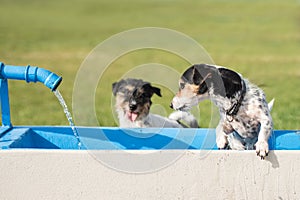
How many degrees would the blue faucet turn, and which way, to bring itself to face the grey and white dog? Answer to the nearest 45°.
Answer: approximately 45° to its left

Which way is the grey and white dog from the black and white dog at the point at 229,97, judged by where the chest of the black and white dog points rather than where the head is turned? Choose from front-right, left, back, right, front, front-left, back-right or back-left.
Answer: right

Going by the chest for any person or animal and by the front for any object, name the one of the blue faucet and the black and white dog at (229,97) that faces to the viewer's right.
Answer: the blue faucet

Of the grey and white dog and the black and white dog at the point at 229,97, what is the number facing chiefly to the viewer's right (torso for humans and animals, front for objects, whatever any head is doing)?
0

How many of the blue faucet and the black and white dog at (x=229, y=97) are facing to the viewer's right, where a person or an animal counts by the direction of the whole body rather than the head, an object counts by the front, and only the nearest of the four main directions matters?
1

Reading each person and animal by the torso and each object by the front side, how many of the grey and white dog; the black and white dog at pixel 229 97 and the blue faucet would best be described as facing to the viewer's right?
1

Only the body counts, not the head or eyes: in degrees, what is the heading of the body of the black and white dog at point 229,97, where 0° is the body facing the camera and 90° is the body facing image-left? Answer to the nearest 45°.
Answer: approximately 45°

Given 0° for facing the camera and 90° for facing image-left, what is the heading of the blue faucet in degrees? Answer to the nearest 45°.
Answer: approximately 270°

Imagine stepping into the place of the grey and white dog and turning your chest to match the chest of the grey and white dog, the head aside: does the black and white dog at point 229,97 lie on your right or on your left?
on your left
